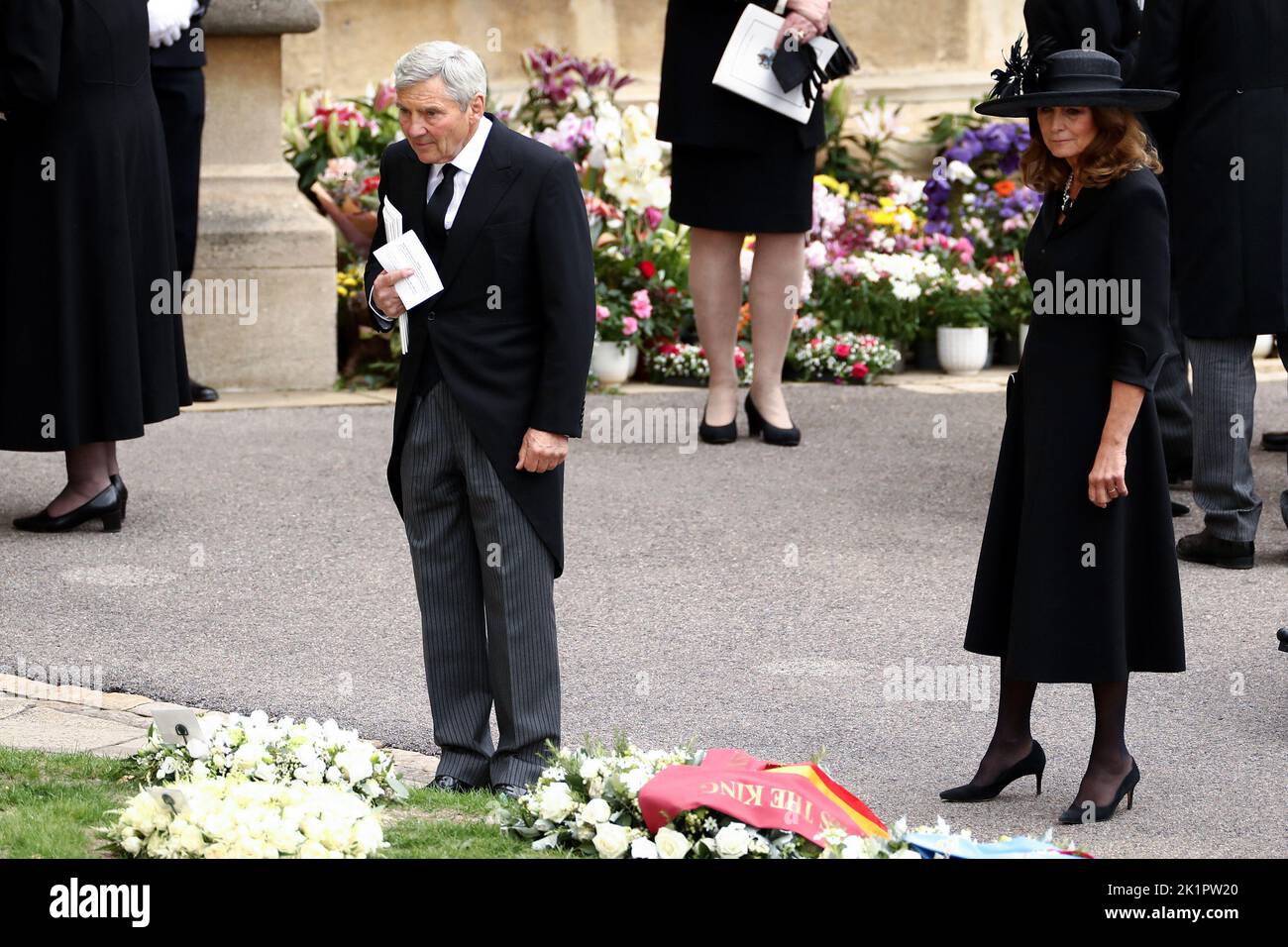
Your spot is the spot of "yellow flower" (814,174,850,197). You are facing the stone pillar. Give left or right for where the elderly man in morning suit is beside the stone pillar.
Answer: left

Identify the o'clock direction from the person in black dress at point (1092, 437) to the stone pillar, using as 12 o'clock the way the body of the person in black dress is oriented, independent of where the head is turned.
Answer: The stone pillar is roughly at 3 o'clock from the person in black dress.

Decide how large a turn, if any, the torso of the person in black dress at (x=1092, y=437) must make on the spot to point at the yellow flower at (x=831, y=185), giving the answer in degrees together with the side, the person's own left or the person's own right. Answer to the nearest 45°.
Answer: approximately 135° to the person's own right

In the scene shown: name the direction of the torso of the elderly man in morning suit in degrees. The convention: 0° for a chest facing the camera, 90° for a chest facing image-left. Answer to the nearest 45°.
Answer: approximately 45°

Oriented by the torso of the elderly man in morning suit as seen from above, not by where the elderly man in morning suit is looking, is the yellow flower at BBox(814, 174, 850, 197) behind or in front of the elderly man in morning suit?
behind

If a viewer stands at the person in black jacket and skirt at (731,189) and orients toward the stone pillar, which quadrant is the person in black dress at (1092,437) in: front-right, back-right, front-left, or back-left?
back-left

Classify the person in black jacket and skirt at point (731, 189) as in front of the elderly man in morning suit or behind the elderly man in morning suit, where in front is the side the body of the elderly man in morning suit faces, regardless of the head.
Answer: behind

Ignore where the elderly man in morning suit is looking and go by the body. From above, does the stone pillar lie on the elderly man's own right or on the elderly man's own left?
on the elderly man's own right

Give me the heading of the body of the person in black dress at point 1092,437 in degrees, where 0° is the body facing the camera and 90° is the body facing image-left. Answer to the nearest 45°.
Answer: approximately 45°

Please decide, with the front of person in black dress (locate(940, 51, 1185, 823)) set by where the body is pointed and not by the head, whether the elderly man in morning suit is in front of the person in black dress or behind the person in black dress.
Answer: in front
